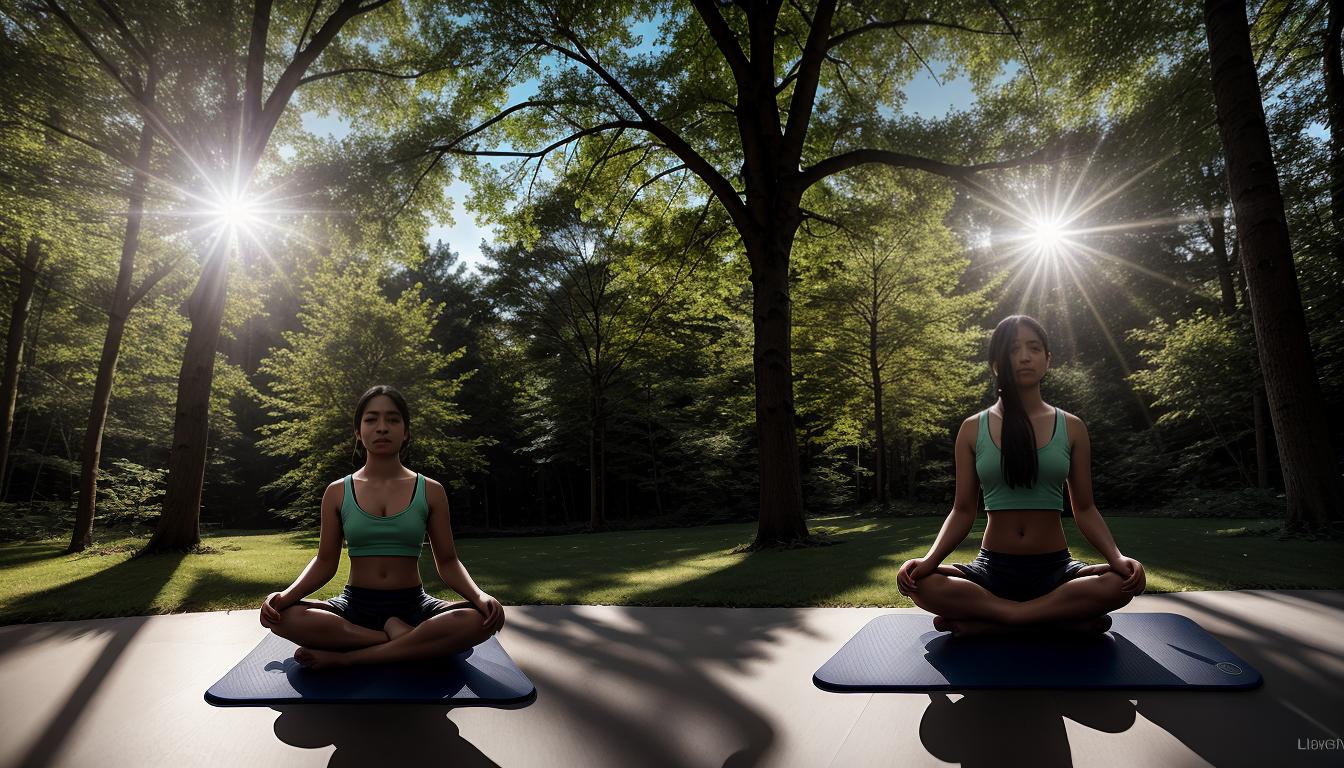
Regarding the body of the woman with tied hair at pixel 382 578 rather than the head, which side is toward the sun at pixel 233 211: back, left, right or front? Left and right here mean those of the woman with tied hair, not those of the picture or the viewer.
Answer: back

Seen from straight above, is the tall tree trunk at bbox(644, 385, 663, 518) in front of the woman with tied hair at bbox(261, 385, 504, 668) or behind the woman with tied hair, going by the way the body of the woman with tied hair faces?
behind

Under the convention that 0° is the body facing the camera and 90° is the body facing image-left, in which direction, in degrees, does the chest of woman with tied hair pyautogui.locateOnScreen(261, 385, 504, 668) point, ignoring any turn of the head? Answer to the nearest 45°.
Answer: approximately 0°

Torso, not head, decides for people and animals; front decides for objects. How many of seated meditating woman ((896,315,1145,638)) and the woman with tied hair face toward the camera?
2

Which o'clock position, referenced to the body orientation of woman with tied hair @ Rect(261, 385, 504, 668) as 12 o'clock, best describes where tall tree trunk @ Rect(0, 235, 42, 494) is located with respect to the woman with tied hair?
The tall tree trunk is roughly at 5 o'clock from the woman with tied hair.

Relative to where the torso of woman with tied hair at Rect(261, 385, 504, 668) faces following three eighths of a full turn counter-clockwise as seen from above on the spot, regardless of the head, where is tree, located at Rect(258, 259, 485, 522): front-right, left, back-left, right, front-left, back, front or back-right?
front-left

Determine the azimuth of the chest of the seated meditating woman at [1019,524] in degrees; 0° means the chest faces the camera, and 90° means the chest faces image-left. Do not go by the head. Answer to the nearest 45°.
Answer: approximately 0°

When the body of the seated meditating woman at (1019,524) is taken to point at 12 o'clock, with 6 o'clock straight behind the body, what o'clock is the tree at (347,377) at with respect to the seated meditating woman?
The tree is roughly at 4 o'clock from the seated meditating woman.

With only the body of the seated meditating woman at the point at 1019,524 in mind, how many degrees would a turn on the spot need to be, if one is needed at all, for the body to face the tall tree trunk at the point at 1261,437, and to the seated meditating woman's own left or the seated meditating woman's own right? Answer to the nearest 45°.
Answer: approximately 180°

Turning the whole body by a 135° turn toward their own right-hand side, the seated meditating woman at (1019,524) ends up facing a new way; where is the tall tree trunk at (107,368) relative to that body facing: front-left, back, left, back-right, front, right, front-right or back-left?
front-left
